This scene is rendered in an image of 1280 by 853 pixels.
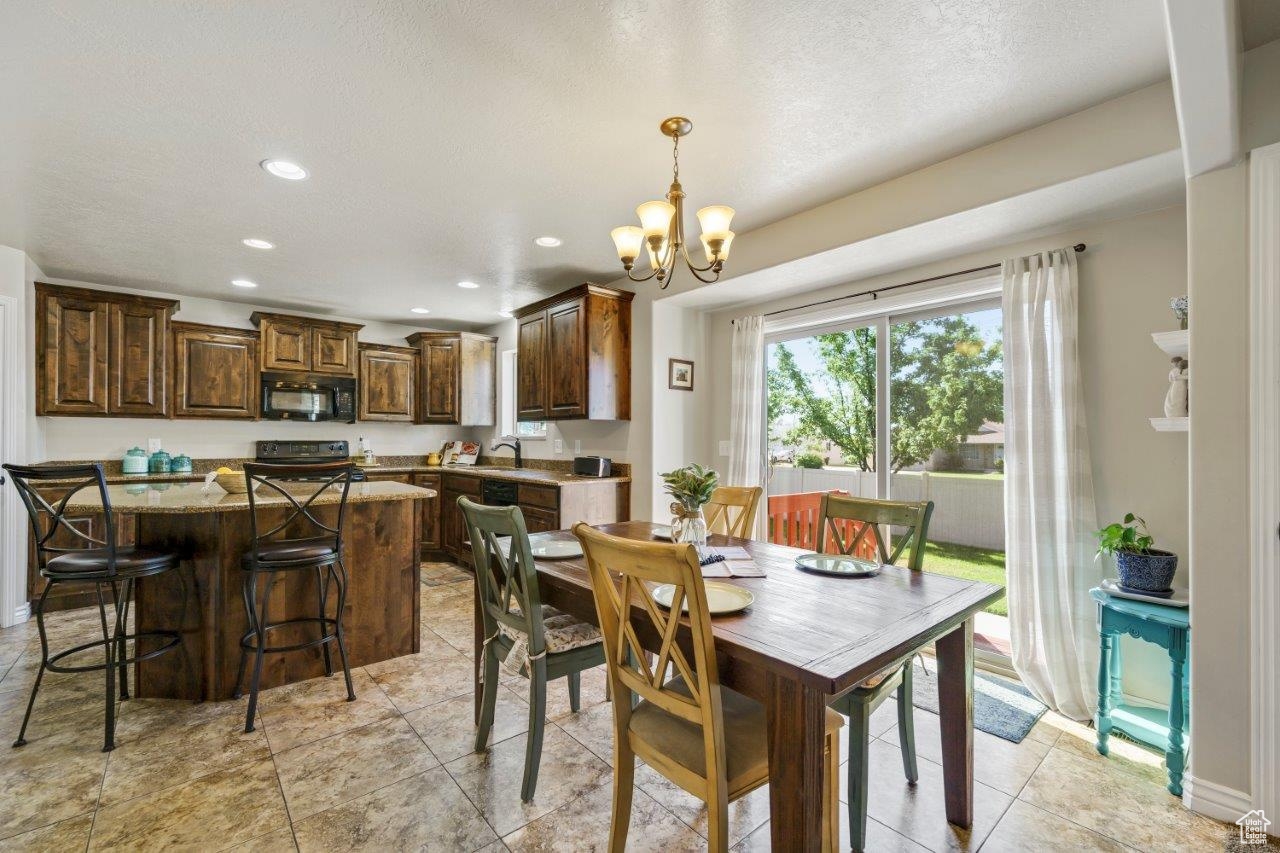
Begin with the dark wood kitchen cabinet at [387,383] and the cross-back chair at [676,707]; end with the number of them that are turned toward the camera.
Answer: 1

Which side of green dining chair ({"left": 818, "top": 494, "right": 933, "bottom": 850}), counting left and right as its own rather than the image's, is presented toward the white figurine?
back

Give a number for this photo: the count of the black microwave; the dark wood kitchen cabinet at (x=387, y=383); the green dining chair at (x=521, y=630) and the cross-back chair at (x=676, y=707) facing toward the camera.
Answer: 2

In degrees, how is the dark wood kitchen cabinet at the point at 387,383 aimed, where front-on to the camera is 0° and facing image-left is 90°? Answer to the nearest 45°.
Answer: approximately 0°

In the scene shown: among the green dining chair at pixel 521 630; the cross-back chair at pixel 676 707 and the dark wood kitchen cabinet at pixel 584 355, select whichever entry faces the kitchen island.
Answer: the dark wood kitchen cabinet

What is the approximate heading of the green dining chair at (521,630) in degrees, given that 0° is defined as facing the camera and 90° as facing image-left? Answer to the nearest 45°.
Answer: approximately 225°

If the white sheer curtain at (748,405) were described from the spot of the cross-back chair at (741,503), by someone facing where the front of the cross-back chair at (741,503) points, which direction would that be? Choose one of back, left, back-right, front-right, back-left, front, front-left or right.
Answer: back-right

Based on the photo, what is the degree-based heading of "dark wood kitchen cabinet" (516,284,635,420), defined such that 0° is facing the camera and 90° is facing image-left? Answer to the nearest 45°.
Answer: approximately 45°

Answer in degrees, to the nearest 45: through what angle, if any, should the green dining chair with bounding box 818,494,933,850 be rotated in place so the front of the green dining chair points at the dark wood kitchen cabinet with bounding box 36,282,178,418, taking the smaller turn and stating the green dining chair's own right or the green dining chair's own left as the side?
approximately 45° to the green dining chair's own right

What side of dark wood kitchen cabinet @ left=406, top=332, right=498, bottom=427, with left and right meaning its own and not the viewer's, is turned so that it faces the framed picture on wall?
left
